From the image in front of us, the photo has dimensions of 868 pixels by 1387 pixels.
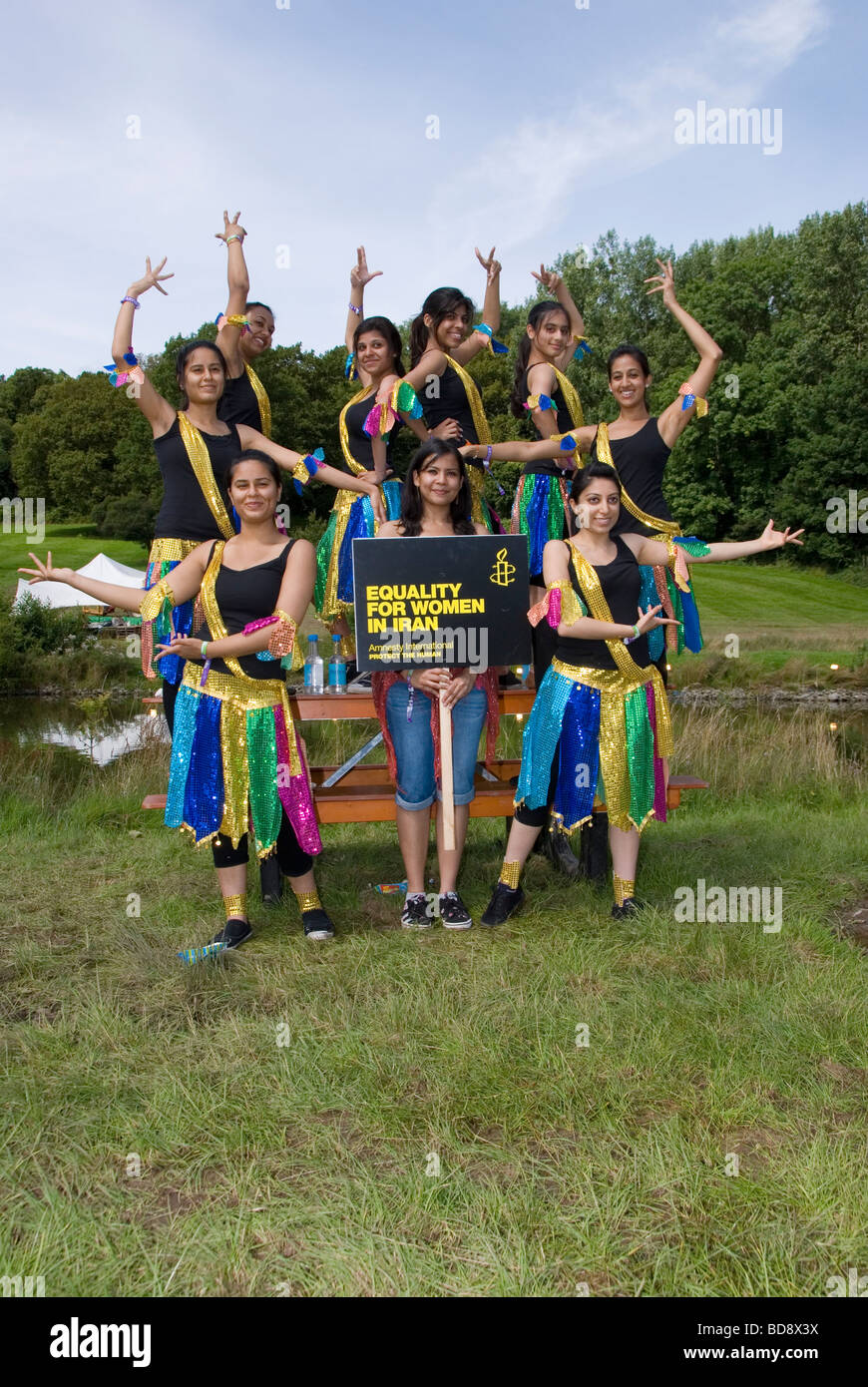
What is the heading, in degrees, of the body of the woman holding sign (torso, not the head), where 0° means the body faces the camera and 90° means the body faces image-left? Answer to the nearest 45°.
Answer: approximately 0°

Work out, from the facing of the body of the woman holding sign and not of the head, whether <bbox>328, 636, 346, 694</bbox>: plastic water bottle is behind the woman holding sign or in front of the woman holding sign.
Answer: behind

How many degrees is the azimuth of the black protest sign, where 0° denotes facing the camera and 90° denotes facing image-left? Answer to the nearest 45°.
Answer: approximately 0°

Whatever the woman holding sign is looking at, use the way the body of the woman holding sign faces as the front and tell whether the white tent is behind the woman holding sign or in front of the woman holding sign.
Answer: behind
